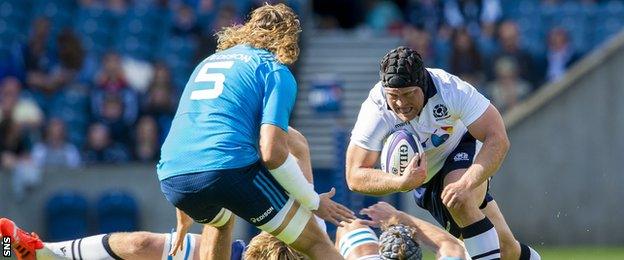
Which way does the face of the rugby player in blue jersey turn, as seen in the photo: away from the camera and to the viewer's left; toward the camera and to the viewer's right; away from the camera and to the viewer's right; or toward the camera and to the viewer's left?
away from the camera and to the viewer's right

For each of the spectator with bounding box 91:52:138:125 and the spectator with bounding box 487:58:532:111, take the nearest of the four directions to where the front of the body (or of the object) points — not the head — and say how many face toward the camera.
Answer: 2

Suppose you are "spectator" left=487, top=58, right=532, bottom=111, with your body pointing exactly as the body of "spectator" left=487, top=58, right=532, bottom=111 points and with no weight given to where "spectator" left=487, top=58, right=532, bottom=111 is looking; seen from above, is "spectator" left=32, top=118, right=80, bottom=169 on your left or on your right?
on your right

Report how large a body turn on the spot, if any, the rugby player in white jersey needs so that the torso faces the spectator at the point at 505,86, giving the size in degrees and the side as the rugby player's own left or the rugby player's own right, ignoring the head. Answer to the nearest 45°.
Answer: approximately 135° to the rugby player's own right

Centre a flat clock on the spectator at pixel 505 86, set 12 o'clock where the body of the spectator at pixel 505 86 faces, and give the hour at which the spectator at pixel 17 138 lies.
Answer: the spectator at pixel 17 138 is roughly at 2 o'clock from the spectator at pixel 505 86.

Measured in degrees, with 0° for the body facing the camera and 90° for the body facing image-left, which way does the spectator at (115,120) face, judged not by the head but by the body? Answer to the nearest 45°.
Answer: approximately 0°
